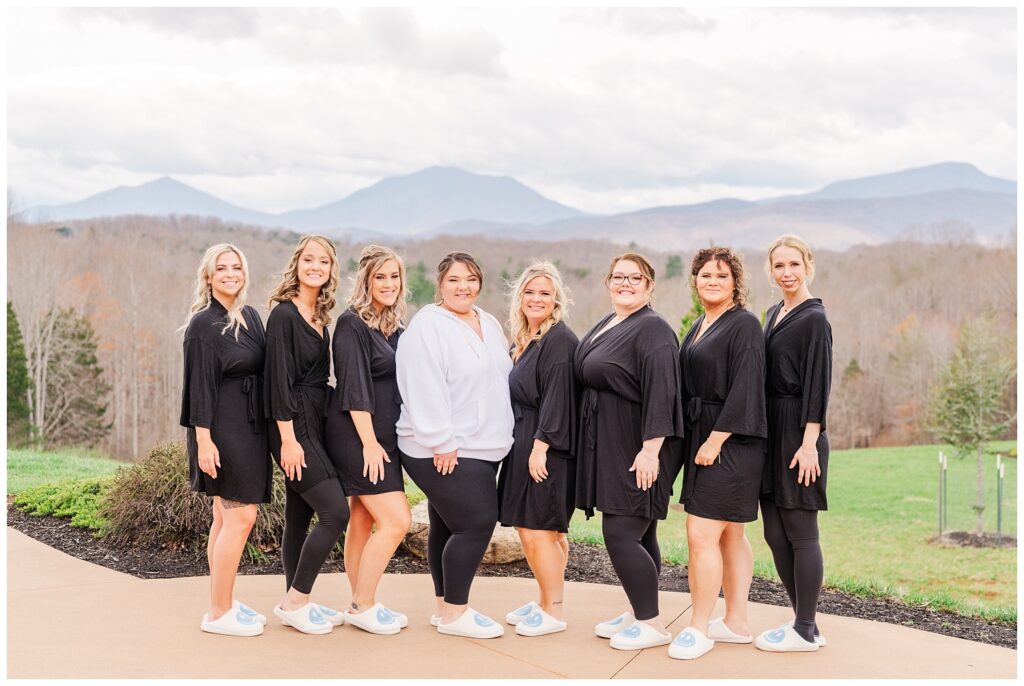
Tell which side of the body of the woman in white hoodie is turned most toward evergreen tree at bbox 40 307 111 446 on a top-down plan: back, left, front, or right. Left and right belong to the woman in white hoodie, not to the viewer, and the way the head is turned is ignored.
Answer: back

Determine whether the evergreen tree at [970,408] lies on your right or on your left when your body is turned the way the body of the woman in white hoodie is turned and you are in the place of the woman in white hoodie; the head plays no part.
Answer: on your left

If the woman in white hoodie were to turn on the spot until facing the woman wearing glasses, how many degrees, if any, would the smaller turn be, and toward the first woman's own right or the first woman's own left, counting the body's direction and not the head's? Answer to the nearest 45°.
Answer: approximately 45° to the first woman's own left

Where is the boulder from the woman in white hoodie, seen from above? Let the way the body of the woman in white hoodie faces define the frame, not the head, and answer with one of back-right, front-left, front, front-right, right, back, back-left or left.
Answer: back-left

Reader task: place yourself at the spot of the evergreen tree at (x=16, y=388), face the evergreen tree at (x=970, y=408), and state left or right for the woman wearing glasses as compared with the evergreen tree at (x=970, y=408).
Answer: right

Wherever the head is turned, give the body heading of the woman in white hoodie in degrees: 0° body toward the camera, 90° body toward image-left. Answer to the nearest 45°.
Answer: approximately 315°

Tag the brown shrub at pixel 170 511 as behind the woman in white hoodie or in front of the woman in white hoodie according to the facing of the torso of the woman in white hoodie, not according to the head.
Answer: behind

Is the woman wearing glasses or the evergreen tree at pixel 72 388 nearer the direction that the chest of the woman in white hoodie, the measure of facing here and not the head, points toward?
the woman wearing glasses
